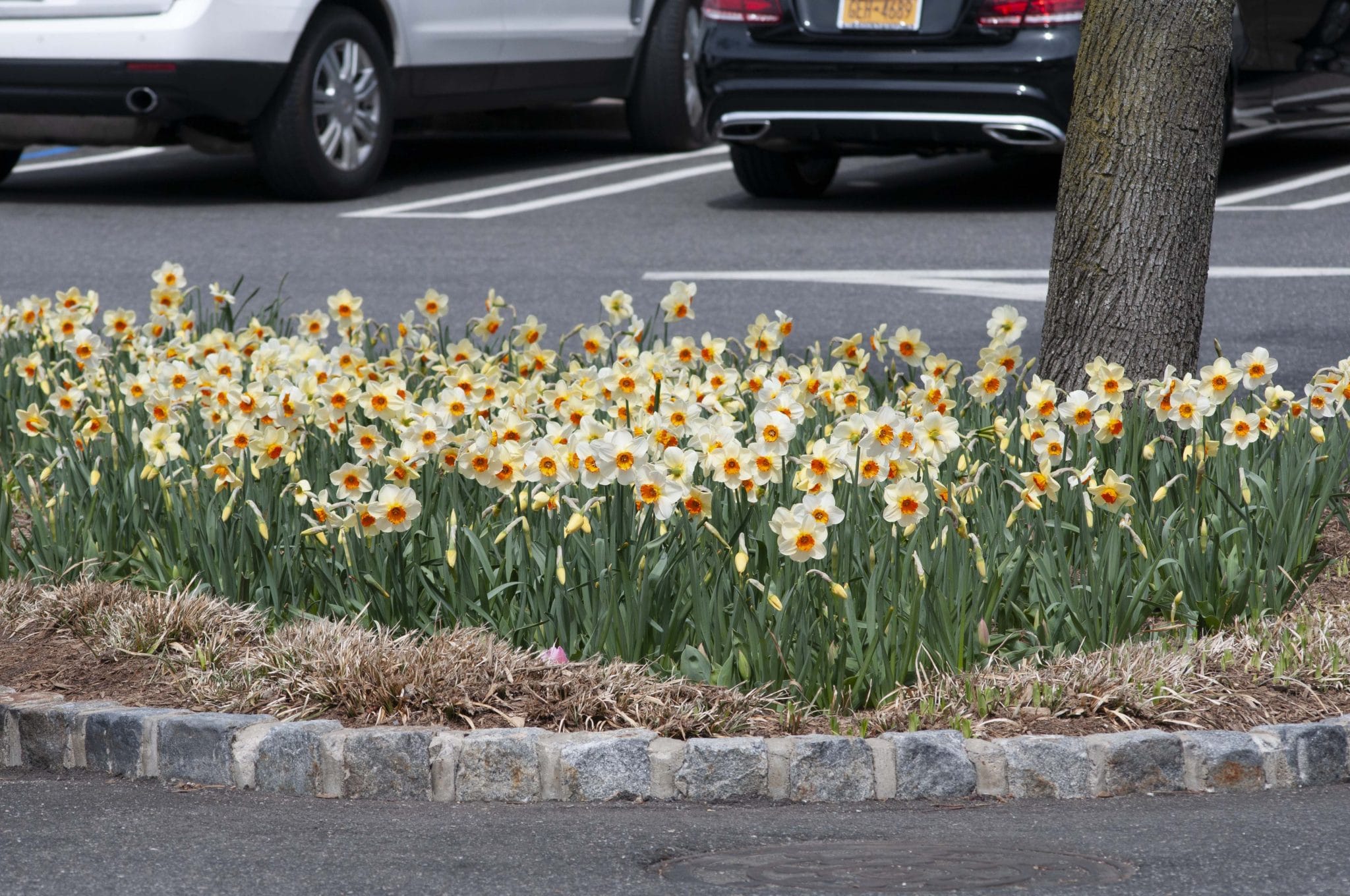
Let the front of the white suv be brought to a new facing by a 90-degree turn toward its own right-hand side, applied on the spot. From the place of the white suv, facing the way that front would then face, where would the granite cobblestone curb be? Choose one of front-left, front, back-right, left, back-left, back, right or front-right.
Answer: front-right

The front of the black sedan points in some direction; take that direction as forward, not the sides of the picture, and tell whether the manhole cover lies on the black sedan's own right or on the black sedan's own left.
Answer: on the black sedan's own right

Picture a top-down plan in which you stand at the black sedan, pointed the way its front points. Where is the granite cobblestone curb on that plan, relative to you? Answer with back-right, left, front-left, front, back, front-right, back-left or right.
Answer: back-right

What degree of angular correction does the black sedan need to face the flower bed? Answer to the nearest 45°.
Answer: approximately 135° to its right

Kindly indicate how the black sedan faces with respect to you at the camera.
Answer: facing away from the viewer and to the right of the viewer

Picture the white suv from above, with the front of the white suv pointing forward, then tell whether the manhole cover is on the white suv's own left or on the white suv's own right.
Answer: on the white suv's own right

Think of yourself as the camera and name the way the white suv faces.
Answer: facing away from the viewer and to the right of the viewer
